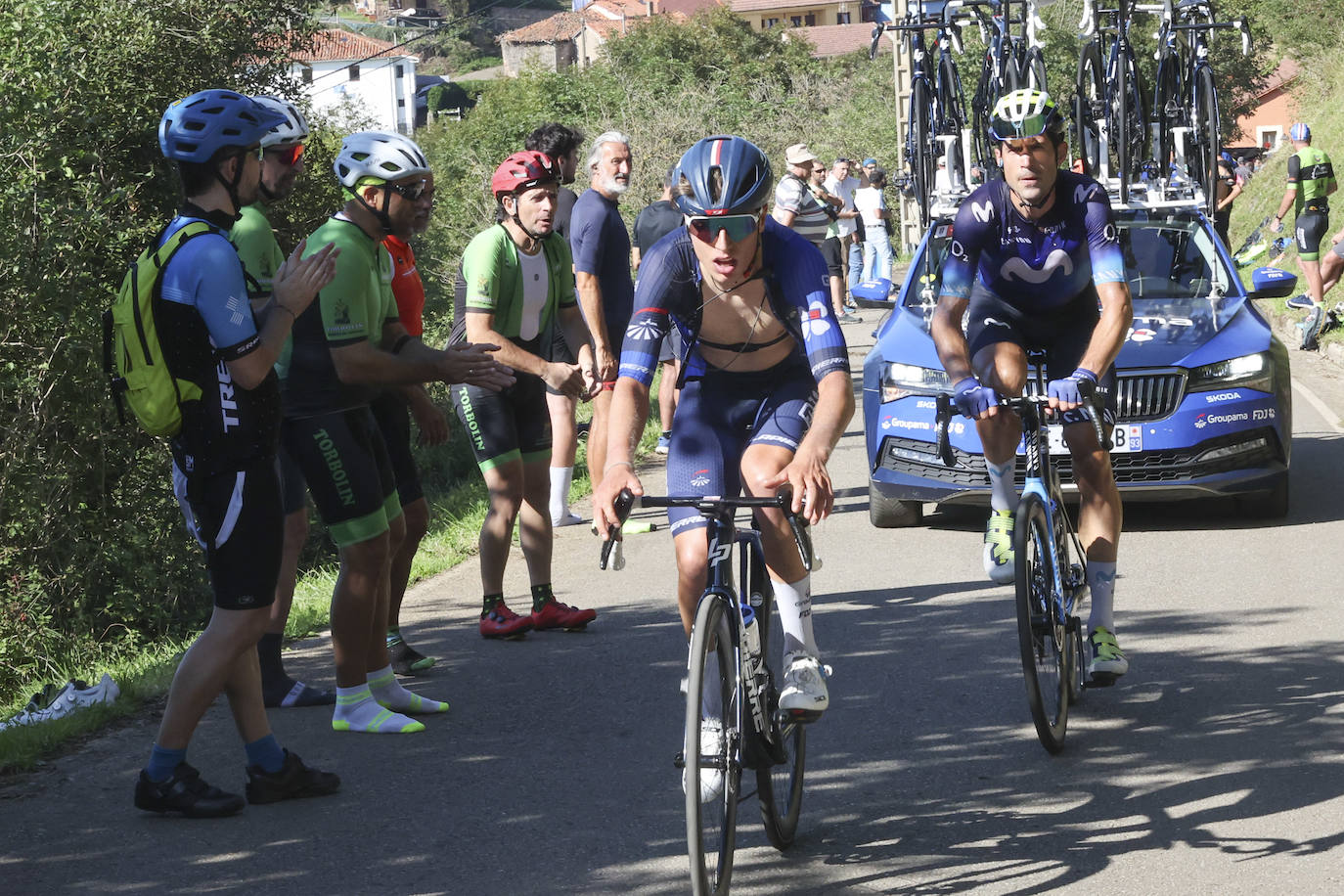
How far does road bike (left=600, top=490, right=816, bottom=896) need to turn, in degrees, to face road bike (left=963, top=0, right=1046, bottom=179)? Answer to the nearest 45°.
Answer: approximately 180°

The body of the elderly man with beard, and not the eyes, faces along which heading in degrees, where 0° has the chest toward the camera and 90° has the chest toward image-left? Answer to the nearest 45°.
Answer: approximately 315°

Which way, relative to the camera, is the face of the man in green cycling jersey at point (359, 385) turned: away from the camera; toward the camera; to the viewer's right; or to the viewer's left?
to the viewer's right

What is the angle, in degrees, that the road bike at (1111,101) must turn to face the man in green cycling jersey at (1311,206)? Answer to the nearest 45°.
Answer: approximately 135° to its left

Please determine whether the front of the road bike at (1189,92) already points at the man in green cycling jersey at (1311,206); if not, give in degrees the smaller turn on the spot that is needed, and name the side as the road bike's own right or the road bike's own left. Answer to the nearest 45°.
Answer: approximately 135° to the road bike's own left

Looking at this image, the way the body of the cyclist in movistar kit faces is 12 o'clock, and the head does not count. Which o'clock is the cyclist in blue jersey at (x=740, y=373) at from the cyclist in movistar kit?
The cyclist in blue jersey is roughly at 1 o'clock from the cyclist in movistar kit.

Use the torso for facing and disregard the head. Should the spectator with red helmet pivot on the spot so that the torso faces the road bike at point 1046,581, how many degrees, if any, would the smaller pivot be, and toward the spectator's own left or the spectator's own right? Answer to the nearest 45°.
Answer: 0° — they already face it

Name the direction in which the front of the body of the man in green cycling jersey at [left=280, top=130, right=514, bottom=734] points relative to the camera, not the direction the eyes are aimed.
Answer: to the viewer's right

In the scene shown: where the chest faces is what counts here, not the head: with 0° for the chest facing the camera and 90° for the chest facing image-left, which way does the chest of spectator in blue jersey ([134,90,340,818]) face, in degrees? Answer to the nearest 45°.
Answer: approximately 270°
